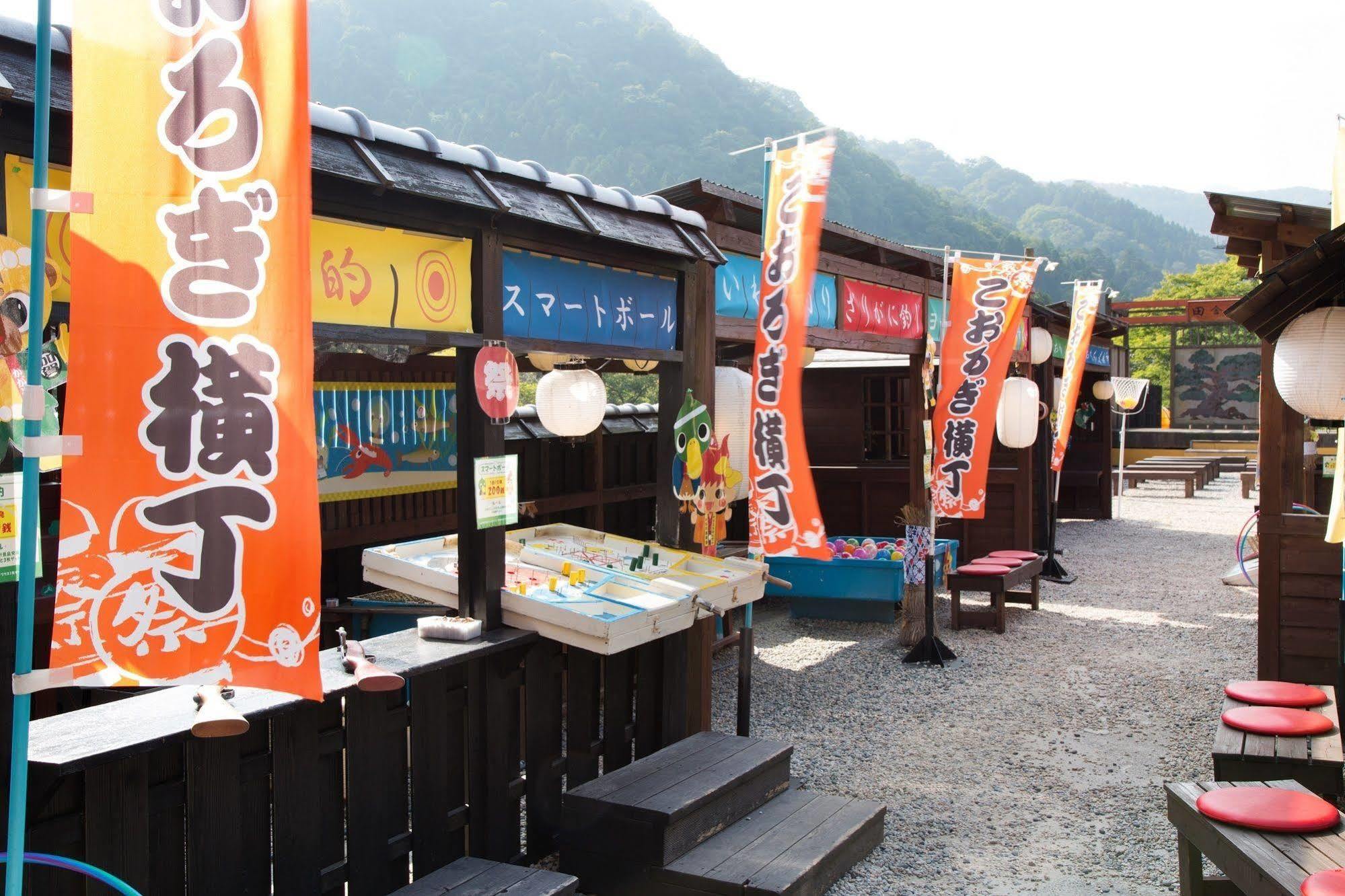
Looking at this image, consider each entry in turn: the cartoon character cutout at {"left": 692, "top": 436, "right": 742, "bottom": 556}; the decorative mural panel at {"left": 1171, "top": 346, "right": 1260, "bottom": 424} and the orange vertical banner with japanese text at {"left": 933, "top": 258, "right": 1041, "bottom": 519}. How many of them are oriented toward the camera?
3

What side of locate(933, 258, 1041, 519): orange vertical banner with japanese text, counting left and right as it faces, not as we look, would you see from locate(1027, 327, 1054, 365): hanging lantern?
back

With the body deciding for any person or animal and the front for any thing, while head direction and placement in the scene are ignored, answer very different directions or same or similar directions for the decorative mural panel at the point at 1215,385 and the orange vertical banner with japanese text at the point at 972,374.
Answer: same or similar directions

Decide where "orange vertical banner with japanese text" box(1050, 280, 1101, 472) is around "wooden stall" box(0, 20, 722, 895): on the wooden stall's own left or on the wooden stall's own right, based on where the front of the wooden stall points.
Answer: on the wooden stall's own left

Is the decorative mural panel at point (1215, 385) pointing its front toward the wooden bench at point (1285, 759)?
yes

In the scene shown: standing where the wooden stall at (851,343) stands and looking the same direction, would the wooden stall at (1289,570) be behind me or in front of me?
in front

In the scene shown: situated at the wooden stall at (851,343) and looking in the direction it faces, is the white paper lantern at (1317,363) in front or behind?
in front

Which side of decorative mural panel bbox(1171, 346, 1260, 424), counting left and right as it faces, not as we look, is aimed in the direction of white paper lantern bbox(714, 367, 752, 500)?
front

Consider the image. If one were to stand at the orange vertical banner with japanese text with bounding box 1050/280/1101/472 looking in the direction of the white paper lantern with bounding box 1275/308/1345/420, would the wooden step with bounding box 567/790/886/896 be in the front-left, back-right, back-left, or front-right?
front-right

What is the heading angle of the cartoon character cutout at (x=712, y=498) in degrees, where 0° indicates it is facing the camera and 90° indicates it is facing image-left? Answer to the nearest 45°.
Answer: approximately 0°

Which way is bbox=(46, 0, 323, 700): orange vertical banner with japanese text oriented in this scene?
toward the camera

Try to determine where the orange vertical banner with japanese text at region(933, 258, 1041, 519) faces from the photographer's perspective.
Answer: facing the viewer

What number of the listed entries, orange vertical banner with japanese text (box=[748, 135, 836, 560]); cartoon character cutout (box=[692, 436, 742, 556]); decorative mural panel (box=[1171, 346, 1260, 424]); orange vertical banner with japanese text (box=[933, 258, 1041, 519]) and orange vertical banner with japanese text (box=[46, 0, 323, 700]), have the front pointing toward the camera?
5

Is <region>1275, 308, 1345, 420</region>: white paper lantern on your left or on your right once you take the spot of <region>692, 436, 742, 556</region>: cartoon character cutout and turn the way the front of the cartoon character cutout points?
on your left

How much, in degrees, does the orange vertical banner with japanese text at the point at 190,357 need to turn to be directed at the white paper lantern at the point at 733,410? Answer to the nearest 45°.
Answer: approximately 135° to its left
